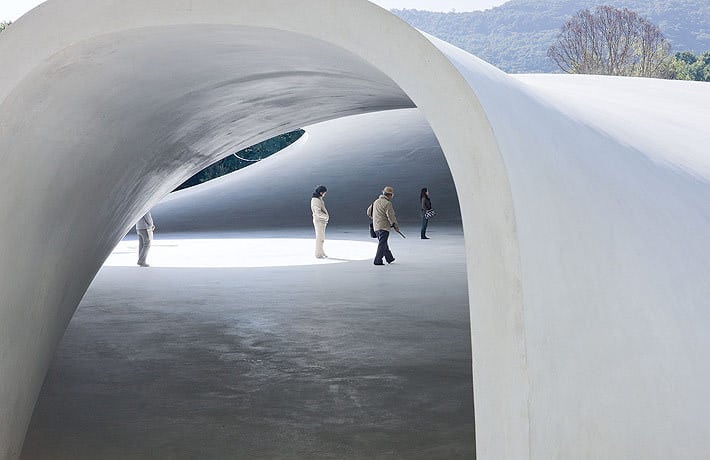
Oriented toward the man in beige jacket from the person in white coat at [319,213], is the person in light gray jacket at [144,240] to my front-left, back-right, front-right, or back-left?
back-right
